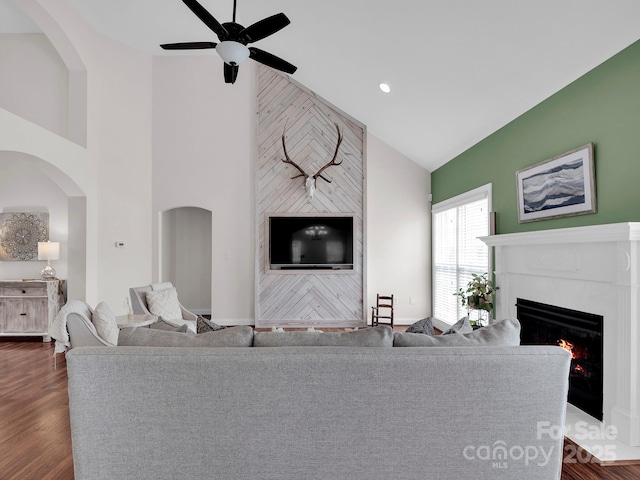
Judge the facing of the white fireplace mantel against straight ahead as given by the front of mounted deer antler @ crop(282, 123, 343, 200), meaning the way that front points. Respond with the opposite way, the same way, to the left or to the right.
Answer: to the right

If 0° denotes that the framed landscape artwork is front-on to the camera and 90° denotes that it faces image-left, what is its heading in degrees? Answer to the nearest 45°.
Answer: approximately 45°

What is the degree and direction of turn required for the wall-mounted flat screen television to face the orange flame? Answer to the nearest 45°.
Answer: approximately 45° to its left

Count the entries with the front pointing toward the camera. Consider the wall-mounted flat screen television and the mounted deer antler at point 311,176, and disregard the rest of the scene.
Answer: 2

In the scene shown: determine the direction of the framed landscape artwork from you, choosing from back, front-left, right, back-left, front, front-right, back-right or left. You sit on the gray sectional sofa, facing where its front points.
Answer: front-right

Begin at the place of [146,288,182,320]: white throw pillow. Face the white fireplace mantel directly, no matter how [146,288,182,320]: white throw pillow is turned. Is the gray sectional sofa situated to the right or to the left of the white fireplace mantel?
right

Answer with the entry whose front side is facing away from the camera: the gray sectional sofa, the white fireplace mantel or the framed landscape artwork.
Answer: the gray sectional sofa

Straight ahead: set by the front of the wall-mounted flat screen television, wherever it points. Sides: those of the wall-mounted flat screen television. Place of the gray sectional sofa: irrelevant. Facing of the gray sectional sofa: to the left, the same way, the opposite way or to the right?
the opposite way

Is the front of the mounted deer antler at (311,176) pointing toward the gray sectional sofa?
yes

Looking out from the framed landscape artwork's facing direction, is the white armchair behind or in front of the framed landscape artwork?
in front

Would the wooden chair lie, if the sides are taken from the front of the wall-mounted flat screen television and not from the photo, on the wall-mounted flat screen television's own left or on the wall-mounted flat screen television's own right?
on the wall-mounted flat screen television's own left

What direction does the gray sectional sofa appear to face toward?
away from the camera

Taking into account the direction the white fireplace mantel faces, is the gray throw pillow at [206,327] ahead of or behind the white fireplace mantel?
ahead

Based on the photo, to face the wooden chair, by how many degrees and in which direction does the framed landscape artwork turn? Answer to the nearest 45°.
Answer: approximately 90° to its right
